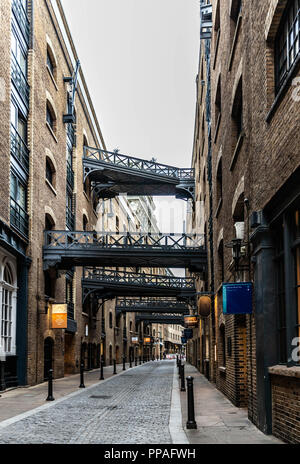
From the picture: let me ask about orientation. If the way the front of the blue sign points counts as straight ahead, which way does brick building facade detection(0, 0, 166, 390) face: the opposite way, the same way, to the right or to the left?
to the left

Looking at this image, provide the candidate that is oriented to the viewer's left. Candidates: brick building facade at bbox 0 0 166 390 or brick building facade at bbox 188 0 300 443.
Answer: brick building facade at bbox 188 0 300 443

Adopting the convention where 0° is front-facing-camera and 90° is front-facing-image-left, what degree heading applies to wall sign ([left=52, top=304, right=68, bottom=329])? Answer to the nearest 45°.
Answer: approximately 0°

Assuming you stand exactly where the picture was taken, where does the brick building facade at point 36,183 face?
facing to the right of the viewer

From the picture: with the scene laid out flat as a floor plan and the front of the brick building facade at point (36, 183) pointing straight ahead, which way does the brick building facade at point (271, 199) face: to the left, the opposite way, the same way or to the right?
the opposite way

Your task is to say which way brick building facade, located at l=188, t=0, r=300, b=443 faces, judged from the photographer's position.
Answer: facing to the left of the viewer
